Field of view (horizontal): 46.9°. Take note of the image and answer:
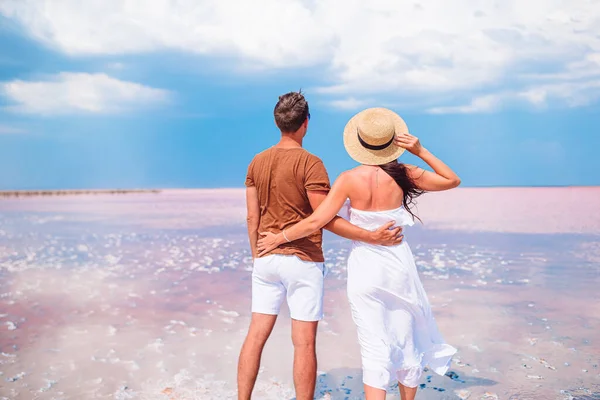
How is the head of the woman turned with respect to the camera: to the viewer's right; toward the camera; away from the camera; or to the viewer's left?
away from the camera

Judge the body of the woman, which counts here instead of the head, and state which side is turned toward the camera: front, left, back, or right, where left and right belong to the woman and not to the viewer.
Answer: back
